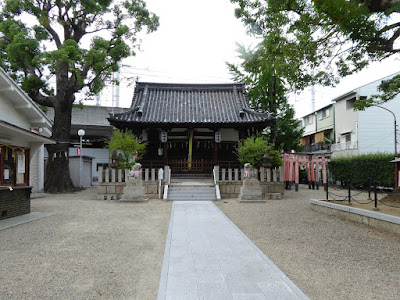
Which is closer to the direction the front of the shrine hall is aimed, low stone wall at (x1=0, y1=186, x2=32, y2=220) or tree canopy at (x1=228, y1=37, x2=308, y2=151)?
the low stone wall

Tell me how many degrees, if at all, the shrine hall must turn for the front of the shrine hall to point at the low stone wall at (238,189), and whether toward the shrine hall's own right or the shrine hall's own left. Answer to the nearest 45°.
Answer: approximately 45° to the shrine hall's own left

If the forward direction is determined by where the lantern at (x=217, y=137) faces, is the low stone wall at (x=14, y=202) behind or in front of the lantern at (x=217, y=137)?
in front

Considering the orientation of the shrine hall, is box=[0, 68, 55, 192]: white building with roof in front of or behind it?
in front

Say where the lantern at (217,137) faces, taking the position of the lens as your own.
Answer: facing the viewer

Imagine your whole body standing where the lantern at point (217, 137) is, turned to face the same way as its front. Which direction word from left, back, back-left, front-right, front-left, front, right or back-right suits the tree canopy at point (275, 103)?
back-left

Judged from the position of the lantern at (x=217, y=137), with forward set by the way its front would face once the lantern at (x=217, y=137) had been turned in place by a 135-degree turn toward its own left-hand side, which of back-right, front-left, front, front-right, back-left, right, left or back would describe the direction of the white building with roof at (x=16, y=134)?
back

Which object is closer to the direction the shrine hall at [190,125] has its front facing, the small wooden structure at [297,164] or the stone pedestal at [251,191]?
the stone pedestal

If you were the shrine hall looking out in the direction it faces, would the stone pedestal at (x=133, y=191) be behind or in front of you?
in front

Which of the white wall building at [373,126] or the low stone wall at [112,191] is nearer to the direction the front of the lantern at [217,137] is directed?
the low stone wall

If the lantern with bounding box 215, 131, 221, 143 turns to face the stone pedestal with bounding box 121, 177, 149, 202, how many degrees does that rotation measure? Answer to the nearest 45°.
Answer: approximately 45° to its right

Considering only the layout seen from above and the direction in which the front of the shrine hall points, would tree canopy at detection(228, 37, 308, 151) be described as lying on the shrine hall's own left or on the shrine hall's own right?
on the shrine hall's own left

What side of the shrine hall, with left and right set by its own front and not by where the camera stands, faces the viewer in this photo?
front

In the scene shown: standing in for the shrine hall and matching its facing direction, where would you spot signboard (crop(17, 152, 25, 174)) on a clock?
The signboard is roughly at 1 o'clock from the shrine hall.

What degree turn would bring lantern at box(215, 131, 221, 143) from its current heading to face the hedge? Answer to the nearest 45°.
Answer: approximately 90° to its left
